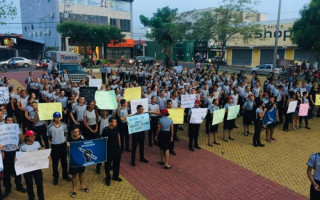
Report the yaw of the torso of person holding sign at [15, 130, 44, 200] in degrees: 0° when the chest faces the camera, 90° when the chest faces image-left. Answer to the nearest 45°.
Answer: approximately 0°

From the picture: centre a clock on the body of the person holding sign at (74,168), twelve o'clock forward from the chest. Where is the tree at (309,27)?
The tree is roughly at 8 o'clock from the person holding sign.

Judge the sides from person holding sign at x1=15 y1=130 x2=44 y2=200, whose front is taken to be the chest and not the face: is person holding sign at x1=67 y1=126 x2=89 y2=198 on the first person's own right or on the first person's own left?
on the first person's own left

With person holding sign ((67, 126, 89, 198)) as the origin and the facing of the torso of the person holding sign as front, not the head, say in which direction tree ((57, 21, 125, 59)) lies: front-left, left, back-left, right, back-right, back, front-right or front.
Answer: back

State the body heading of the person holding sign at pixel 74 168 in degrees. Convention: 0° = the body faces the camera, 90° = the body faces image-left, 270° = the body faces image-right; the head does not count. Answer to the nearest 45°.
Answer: approximately 0°

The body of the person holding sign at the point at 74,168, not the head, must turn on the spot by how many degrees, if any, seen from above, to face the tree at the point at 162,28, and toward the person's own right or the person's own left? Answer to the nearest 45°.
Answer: approximately 180°

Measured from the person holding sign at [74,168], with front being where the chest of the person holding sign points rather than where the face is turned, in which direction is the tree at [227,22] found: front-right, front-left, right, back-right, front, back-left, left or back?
back-left

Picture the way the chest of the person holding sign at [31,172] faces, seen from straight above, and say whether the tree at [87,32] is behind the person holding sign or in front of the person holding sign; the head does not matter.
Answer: behind

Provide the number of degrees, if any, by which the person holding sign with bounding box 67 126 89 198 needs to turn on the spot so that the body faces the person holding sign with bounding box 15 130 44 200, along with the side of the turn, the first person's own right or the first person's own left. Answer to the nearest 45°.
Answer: approximately 90° to the first person's own right

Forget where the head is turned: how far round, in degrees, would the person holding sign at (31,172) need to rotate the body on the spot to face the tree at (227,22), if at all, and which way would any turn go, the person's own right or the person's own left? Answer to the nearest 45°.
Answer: approximately 135° to the person's own left
